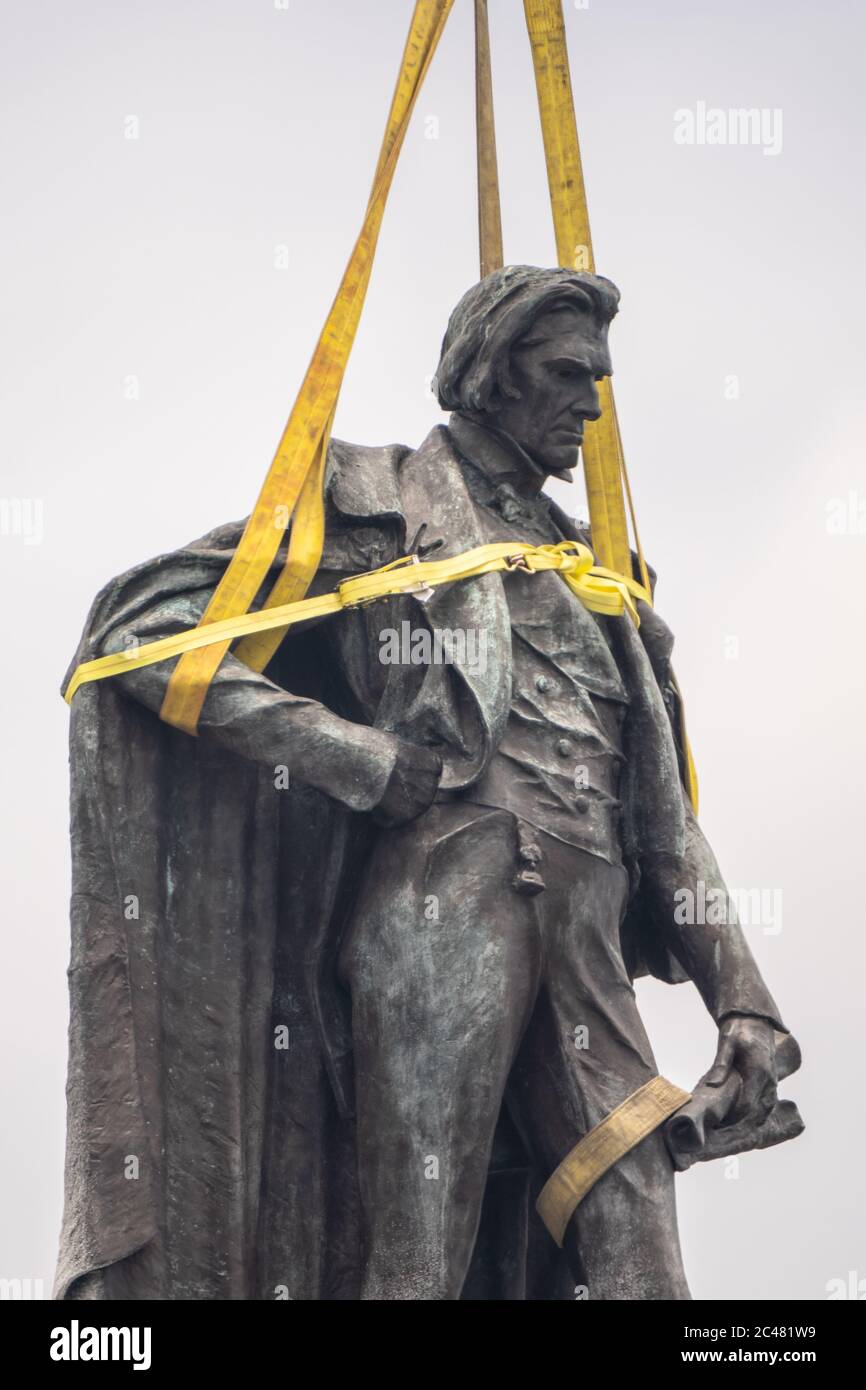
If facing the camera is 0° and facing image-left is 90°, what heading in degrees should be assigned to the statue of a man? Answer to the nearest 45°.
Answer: approximately 315°
